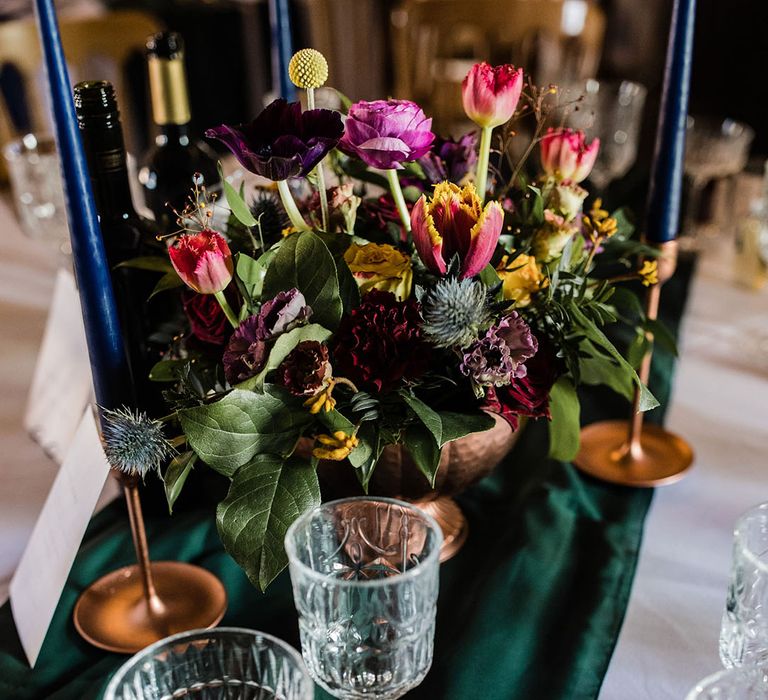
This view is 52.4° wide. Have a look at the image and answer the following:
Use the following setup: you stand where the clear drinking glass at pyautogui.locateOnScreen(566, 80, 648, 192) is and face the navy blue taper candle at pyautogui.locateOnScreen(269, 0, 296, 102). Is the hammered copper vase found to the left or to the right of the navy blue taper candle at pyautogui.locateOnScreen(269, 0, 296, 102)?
left

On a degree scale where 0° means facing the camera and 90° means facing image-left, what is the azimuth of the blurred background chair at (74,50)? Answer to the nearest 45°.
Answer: approximately 0°

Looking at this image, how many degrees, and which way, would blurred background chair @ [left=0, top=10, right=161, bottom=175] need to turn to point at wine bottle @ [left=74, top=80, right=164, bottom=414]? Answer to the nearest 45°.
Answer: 0° — it already faces it

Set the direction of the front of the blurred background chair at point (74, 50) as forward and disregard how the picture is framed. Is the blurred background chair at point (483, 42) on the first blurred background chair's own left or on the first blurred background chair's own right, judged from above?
on the first blurred background chair's own left

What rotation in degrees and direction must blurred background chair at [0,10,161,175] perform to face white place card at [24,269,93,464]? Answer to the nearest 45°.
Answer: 0° — it already faces it

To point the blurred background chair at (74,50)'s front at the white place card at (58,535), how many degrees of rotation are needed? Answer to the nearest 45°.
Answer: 0° — it already faces it

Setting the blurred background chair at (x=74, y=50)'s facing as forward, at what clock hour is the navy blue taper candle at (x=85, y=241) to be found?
The navy blue taper candle is roughly at 12 o'clock from the blurred background chair.

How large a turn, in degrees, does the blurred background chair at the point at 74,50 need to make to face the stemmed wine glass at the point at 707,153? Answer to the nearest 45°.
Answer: approximately 45° to its left

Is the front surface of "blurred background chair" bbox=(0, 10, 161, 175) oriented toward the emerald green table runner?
yes
